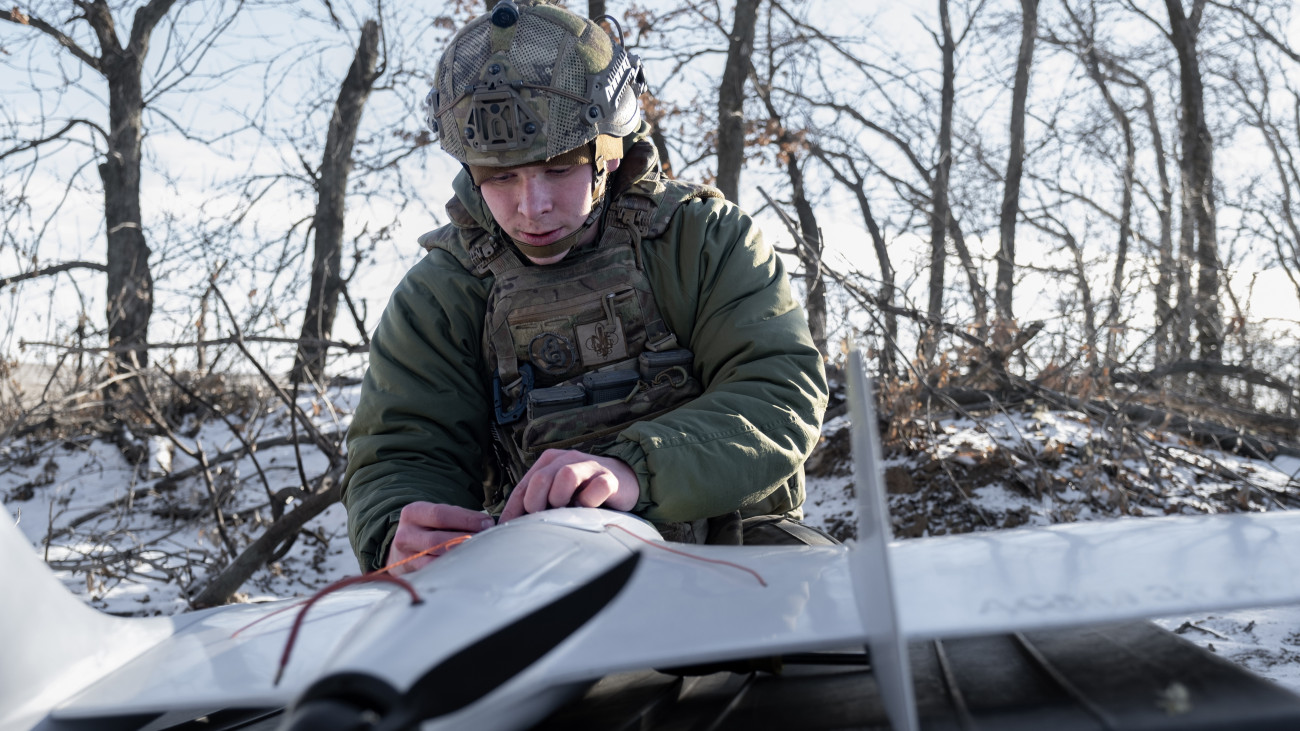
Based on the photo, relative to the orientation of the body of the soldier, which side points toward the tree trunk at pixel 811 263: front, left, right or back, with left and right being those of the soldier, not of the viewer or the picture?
back

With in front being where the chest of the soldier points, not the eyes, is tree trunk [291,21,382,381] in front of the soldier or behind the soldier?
behind

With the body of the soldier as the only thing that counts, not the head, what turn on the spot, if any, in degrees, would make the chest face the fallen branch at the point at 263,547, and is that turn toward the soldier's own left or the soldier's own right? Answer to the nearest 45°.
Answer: approximately 135° to the soldier's own right

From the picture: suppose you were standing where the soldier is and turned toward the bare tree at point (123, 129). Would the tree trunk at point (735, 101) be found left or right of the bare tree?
right

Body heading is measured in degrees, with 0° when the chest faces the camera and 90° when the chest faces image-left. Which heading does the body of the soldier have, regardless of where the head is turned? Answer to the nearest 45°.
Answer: approximately 0°

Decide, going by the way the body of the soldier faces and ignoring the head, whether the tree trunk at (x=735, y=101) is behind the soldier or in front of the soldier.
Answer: behind

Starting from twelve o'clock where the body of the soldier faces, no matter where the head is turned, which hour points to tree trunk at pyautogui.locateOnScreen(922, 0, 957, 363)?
The tree trunk is roughly at 7 o'clock from the soldier.

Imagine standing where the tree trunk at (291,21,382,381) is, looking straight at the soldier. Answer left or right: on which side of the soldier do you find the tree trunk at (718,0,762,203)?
left

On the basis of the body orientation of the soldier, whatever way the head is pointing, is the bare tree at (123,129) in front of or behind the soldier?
behind
